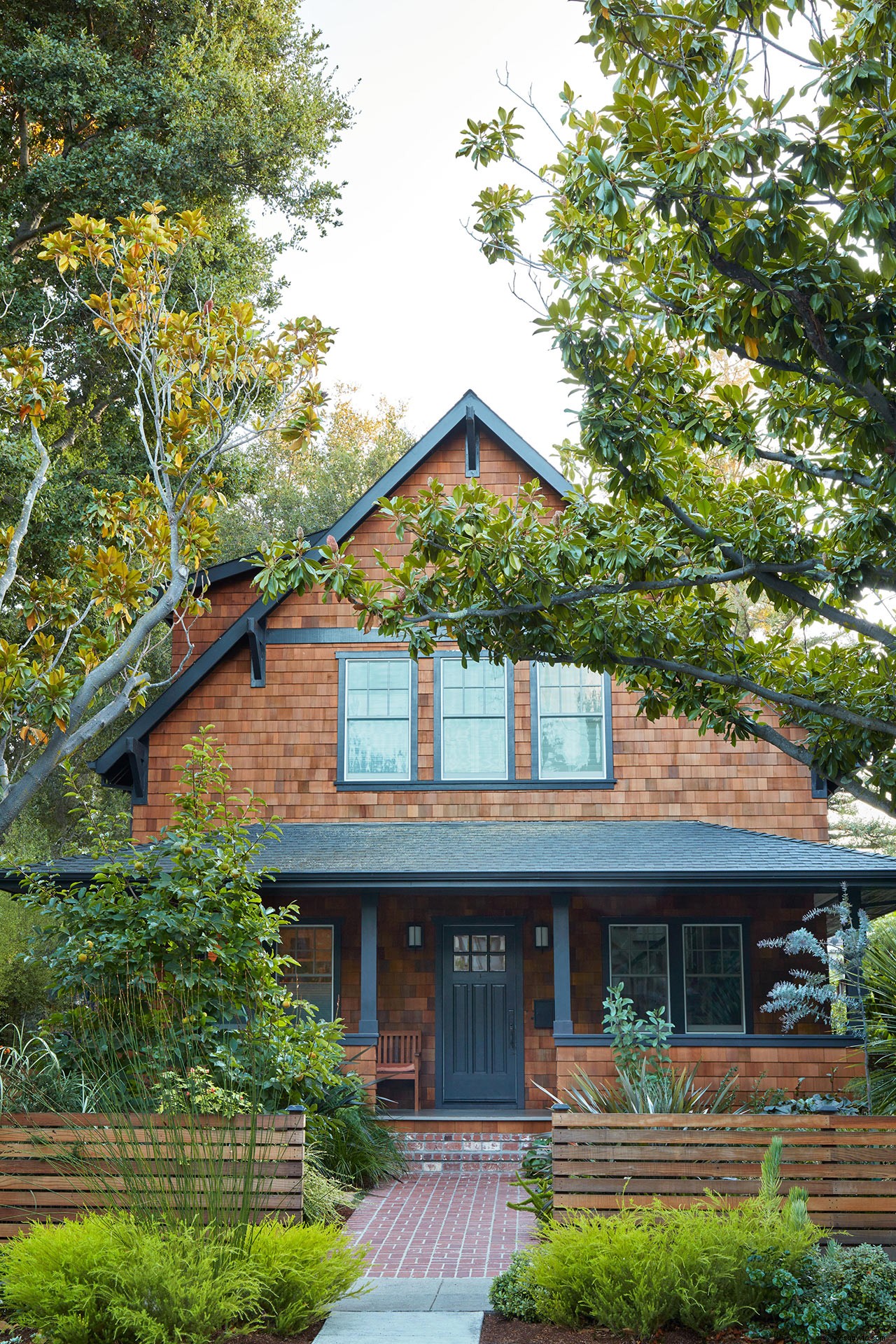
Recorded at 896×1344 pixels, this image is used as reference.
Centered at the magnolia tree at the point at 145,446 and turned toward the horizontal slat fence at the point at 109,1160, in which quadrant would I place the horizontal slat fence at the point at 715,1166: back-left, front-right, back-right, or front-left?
front-left

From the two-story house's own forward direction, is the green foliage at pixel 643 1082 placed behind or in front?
in front

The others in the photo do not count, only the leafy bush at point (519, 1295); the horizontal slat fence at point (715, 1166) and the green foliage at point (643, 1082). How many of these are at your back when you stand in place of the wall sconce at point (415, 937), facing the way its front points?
0

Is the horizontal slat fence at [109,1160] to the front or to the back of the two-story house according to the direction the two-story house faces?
to the front

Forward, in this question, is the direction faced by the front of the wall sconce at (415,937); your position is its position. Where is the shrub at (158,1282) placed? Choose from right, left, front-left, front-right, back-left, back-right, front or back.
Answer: front

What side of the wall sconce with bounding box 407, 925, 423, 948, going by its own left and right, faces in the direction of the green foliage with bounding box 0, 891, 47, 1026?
right

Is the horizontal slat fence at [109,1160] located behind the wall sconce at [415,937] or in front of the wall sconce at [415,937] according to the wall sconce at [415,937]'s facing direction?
in front

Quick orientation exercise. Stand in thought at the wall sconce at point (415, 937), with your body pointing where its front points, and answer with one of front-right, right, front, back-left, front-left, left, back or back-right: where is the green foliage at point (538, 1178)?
front

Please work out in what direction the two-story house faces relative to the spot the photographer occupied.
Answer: facing the viewer

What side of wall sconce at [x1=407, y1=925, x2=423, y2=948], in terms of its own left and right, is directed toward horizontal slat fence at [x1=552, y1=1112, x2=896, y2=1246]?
front

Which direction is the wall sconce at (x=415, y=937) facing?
toward the camera

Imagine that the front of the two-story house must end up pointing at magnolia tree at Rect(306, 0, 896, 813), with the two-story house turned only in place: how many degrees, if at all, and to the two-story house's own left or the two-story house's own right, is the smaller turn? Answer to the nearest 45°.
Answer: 0° — it already faces it

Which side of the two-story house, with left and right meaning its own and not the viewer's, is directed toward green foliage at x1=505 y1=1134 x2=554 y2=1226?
front

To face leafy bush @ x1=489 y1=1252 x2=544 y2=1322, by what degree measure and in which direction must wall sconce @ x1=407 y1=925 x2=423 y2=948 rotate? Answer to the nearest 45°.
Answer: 0° — it already faces it

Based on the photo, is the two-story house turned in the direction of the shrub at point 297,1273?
yes
